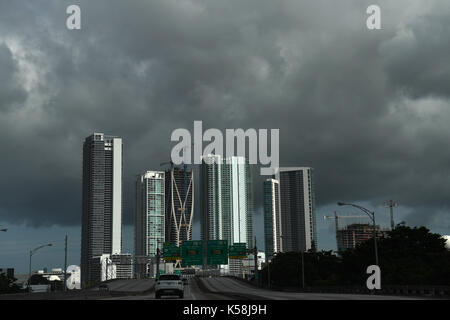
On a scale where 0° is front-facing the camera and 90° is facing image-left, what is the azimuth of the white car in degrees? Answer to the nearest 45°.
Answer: approximately 180°
